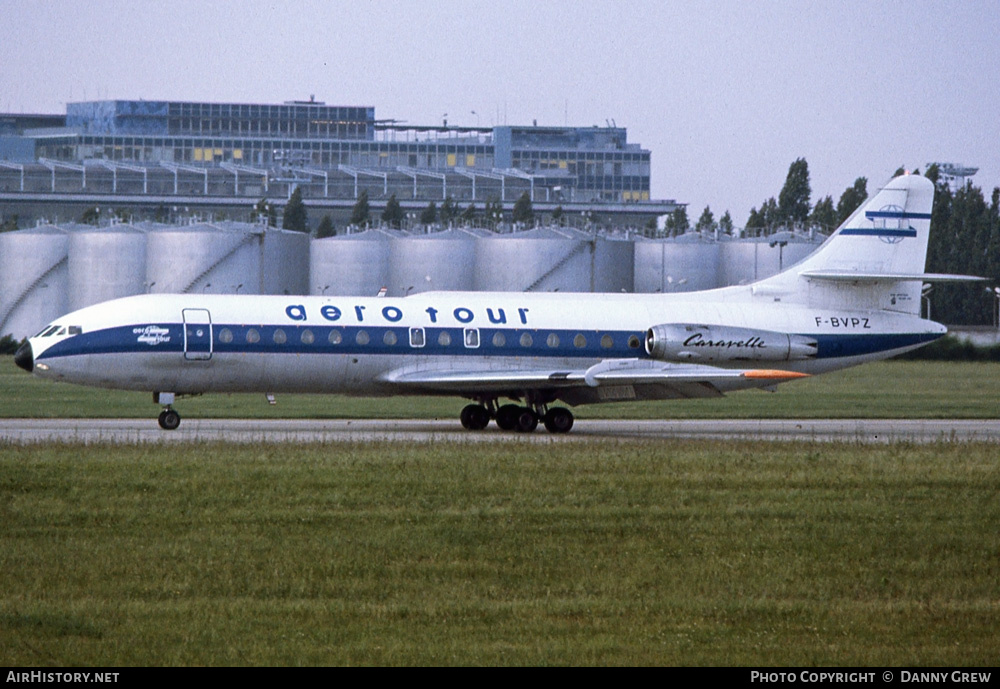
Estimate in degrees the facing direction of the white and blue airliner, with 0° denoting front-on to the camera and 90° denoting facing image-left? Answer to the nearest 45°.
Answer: approximately 90°
